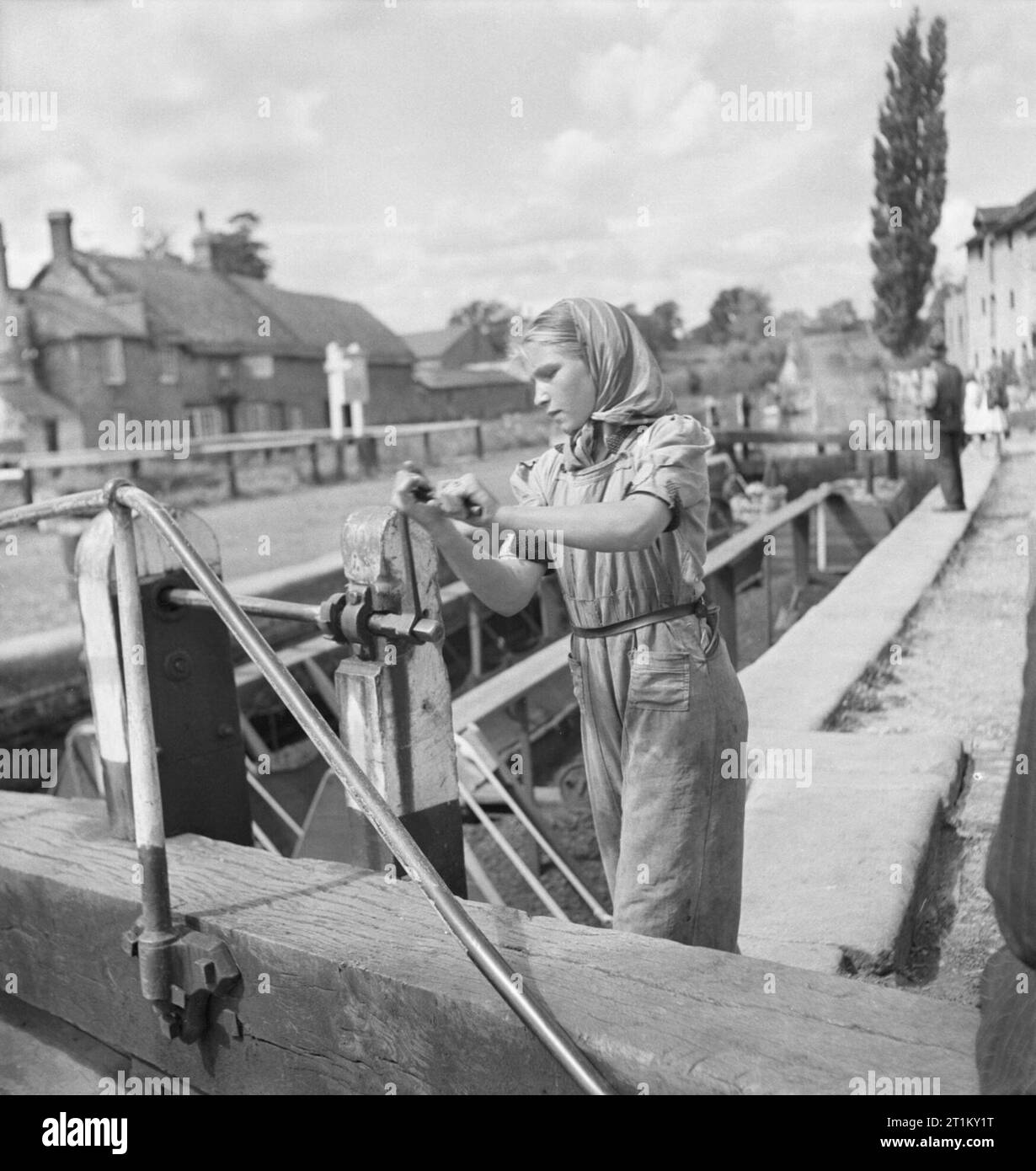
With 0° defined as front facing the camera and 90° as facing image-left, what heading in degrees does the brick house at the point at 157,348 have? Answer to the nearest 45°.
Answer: approximately 315°

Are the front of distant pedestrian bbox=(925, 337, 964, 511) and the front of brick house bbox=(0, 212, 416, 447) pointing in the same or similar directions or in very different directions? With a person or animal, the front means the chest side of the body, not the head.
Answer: very different directions

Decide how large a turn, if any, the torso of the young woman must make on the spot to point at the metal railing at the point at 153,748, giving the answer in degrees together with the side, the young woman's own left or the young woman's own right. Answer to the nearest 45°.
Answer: approximately 45° to the young woman's own right

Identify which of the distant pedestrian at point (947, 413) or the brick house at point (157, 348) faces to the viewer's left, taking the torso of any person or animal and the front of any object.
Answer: the distant pedestrian

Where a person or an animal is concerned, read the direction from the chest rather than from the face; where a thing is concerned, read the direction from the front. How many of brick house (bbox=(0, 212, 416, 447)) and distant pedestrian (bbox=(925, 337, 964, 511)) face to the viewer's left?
1

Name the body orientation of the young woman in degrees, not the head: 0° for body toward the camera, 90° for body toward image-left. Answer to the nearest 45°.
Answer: approximately 45°

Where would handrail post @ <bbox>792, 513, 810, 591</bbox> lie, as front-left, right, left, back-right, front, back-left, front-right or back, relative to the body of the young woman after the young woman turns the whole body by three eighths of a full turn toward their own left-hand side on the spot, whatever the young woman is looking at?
left

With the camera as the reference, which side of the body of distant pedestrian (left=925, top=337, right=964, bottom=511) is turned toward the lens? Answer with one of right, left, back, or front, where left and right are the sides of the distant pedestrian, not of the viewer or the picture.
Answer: left

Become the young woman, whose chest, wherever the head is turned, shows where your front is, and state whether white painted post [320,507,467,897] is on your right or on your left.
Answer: on your right
